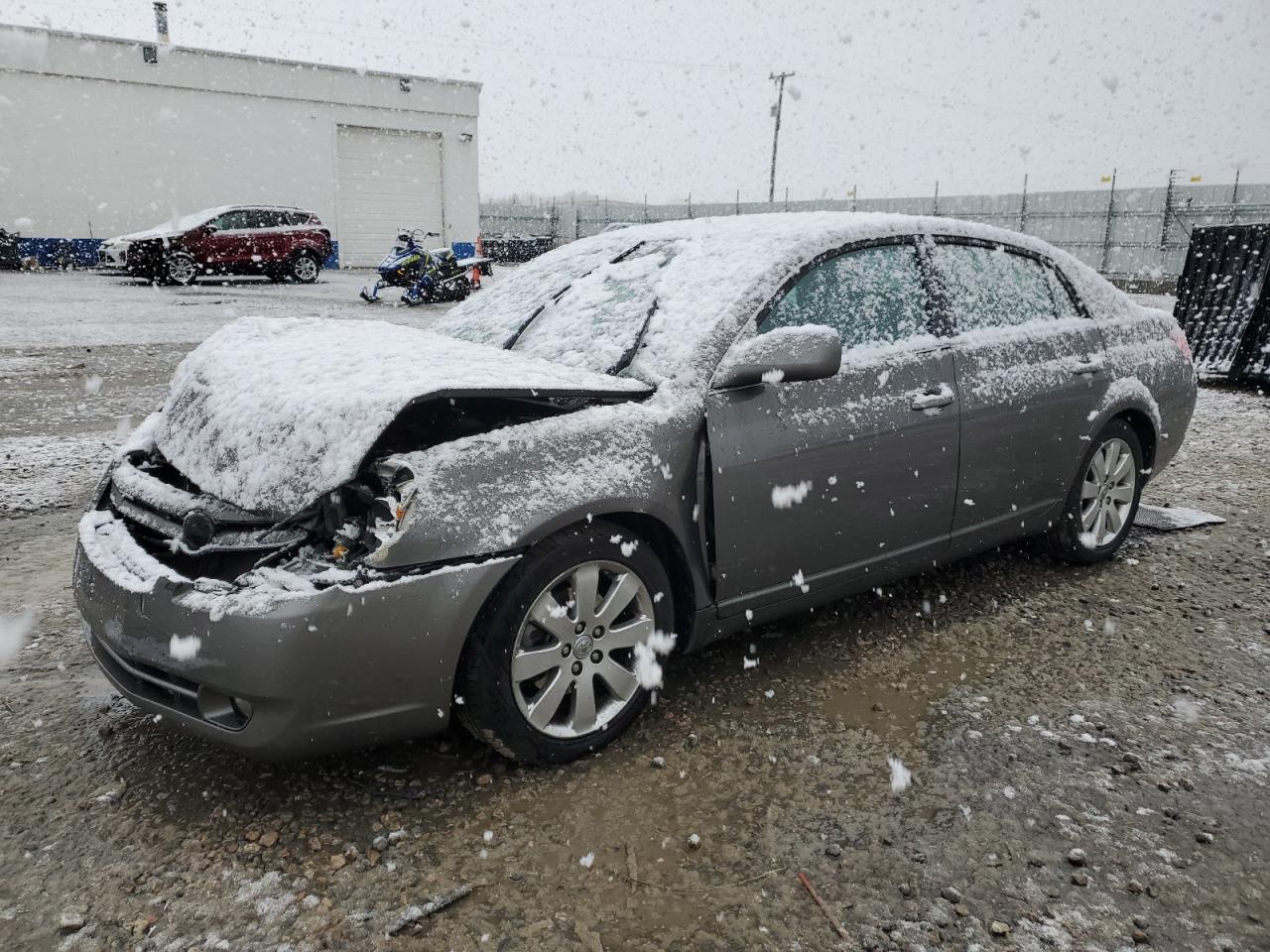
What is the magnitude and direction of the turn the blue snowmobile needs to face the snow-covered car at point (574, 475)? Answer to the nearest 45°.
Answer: approximately 45° to its left

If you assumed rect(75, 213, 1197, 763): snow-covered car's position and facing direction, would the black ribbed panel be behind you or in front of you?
behind

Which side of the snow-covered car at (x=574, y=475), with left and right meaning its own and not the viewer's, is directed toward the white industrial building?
right

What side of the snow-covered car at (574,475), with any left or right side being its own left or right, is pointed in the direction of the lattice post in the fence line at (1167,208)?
back

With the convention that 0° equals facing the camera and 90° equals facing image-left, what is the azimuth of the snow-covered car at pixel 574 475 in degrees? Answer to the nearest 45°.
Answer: approximately 45°

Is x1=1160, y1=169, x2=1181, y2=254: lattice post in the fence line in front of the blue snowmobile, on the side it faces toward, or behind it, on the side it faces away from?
behind

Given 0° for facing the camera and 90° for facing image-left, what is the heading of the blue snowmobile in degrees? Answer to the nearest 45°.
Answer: approximately 45°

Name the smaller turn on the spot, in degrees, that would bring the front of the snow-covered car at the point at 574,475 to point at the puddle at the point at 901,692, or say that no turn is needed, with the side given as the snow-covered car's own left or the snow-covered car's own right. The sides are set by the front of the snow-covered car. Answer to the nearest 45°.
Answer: approximately 135° to the snow-covered car's own left
